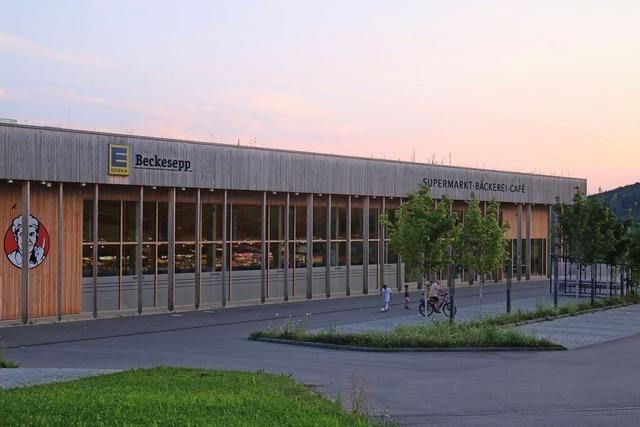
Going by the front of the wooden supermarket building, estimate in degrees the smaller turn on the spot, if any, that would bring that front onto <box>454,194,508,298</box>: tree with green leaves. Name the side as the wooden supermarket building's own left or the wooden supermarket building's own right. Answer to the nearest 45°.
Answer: approximately 45° to the wooden supermarket building's own left

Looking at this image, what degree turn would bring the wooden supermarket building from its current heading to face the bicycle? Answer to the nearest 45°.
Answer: approximately 45° to its left

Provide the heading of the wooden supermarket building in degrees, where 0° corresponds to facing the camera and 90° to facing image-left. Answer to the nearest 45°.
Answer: approximately 315°

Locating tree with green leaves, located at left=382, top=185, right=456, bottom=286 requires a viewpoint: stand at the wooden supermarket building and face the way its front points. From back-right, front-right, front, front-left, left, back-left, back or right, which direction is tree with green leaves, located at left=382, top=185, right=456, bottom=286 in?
front

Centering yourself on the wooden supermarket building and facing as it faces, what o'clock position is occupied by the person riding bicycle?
The person riding bicycle is roughly at 11 o'clock from the wooden supermarket building.
